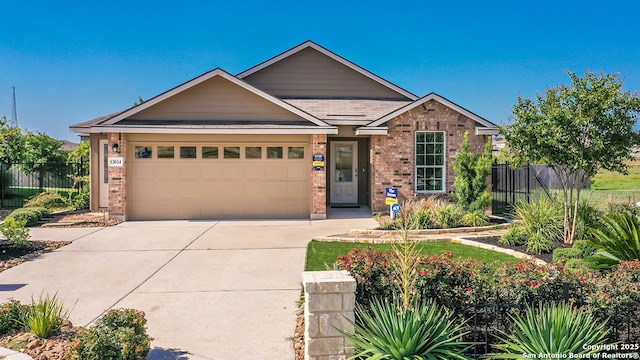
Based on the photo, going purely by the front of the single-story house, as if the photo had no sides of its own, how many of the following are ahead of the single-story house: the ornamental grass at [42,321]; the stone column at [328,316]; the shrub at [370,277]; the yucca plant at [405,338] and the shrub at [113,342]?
5

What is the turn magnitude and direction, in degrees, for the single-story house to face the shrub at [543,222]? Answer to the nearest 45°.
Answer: approximately 45° to its left

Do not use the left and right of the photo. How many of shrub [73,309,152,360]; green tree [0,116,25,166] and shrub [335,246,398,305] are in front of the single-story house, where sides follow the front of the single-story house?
2

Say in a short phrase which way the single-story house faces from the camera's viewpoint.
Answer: facing the viewer

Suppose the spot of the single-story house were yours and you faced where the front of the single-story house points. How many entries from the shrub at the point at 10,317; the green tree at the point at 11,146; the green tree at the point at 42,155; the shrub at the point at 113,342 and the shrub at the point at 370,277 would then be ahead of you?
3

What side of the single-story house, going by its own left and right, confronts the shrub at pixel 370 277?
front

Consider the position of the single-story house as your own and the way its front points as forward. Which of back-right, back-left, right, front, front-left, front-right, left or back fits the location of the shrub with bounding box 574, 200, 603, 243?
front-left

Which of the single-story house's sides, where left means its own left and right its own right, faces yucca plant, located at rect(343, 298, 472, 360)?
front

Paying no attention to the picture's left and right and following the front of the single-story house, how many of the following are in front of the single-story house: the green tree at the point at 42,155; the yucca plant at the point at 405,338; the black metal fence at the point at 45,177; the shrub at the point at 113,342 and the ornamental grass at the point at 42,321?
3

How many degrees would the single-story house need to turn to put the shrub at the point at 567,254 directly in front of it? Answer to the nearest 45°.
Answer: approximately 45° to its left

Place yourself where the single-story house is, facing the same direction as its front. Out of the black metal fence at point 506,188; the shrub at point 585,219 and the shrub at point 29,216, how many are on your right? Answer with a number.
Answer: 1

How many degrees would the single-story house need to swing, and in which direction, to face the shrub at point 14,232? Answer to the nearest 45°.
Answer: approximately 45° to its right

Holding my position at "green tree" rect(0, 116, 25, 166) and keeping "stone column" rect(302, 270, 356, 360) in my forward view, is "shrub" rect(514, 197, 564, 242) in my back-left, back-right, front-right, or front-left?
front-left

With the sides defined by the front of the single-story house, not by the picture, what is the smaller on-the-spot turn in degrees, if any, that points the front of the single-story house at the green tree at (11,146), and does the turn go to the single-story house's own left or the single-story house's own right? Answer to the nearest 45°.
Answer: approximately 135° to the single-story house's own right

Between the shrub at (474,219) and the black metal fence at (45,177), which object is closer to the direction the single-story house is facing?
the shrub

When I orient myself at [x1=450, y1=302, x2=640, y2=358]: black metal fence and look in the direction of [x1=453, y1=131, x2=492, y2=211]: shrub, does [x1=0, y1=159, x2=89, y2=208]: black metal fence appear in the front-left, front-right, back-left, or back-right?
front-left

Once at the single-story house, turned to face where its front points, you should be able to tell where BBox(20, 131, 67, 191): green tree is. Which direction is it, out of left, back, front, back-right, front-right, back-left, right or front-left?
back-right

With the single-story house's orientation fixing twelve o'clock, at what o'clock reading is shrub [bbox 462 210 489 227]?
The shrub is roughly at 10 o'clock from the single-story house.
